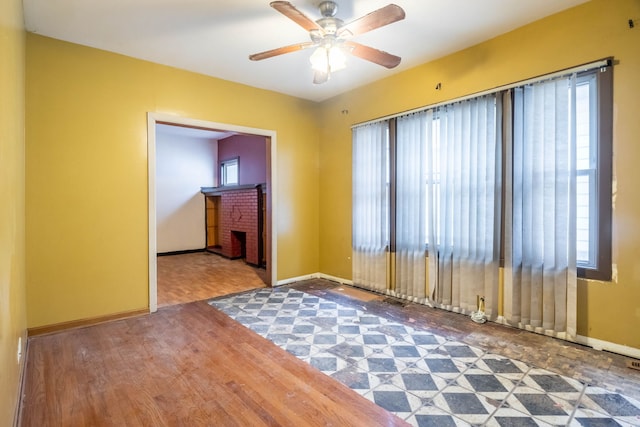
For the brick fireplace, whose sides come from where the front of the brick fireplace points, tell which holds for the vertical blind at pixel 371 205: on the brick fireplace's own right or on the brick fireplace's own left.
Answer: on the brick fireplace's own left

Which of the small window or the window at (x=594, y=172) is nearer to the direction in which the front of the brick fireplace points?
the window

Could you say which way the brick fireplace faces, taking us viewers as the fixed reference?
facing the viewer and to the left of the viewer

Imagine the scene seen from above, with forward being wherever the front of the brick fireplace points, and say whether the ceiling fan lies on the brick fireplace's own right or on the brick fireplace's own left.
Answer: on the brick fireplace's own left

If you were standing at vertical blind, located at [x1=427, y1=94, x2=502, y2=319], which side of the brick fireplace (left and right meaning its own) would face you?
left

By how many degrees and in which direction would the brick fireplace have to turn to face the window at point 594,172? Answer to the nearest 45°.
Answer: approximately 90° to its left

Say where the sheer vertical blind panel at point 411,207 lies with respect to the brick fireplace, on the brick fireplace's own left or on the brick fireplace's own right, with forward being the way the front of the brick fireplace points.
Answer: on the brick fireplace's own left
